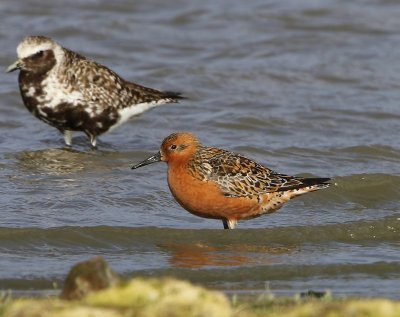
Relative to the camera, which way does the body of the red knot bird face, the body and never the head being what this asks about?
to the viewer's left

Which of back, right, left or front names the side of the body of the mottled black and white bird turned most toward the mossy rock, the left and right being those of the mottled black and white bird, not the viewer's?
left

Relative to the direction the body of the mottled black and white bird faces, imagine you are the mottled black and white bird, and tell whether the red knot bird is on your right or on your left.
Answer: on your left

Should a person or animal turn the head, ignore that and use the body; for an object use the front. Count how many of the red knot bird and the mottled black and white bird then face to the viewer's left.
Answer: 2

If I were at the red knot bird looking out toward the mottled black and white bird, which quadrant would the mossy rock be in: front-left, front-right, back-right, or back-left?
back-left

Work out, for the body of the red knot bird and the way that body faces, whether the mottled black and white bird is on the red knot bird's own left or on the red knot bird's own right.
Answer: on the red knot bird's own right

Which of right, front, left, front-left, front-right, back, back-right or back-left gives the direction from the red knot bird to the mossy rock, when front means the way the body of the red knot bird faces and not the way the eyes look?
left

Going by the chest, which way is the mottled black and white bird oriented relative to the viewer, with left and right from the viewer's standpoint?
facing to the left of the viewer
